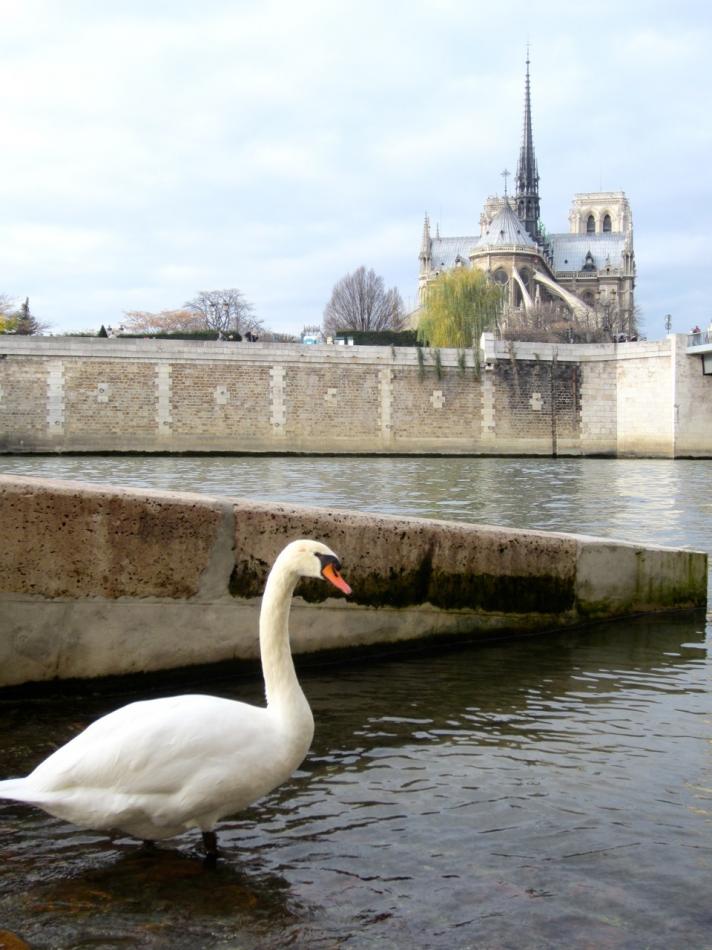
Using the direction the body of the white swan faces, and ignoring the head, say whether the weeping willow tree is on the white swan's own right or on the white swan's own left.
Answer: on the white swan's own left

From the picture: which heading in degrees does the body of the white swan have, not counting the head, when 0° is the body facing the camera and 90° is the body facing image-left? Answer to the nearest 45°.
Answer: approximately 270°

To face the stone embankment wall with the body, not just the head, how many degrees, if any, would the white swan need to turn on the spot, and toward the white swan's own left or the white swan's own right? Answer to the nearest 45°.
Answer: approximately 90° to the white swan's own left

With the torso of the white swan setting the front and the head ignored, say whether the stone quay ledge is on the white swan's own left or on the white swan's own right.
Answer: on the white swan's own left
